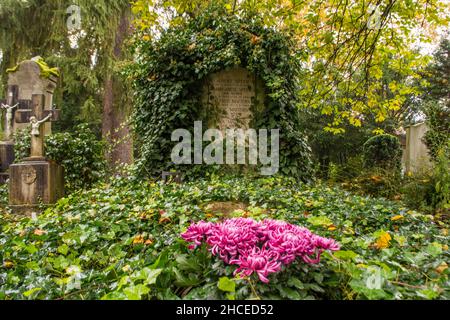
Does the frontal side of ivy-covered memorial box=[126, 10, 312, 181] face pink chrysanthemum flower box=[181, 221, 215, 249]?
yes

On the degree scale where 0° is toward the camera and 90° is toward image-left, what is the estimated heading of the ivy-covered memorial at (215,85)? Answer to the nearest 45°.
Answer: approximately 0°

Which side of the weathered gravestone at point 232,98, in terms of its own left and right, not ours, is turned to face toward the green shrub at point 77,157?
right

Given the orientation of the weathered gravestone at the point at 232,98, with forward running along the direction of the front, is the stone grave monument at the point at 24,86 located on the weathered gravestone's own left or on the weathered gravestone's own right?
on the weathered gravestone's own right

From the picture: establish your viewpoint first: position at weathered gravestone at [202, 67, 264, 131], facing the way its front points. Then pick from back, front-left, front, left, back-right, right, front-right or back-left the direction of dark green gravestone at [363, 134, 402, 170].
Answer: back-left

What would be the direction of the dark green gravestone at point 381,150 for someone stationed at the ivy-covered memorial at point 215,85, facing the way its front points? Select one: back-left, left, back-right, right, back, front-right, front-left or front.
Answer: back-left

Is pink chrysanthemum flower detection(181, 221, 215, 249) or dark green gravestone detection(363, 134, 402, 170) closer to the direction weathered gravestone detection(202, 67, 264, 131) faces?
the pink chrysanthemum flower

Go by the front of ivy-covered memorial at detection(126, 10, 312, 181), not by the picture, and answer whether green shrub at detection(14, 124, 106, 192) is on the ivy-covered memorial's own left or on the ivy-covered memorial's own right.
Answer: on the ivy-covered memorial's own right
